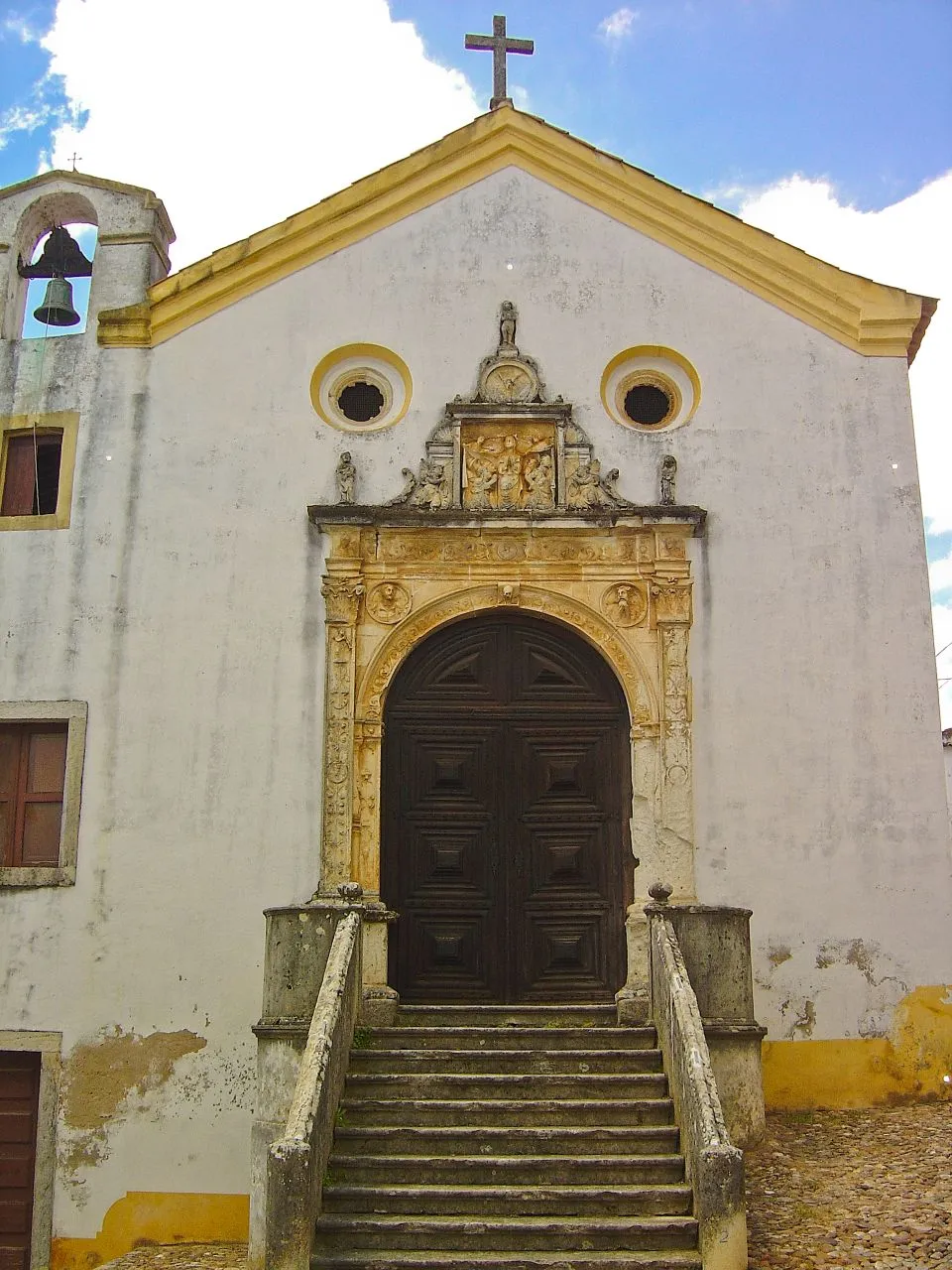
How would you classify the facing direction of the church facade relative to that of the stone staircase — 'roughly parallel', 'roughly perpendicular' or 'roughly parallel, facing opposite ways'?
roughly parallel

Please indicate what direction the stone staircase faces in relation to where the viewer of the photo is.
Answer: facing the viewer

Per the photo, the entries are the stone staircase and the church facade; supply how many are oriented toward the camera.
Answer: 2

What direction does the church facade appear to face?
toward the camera
